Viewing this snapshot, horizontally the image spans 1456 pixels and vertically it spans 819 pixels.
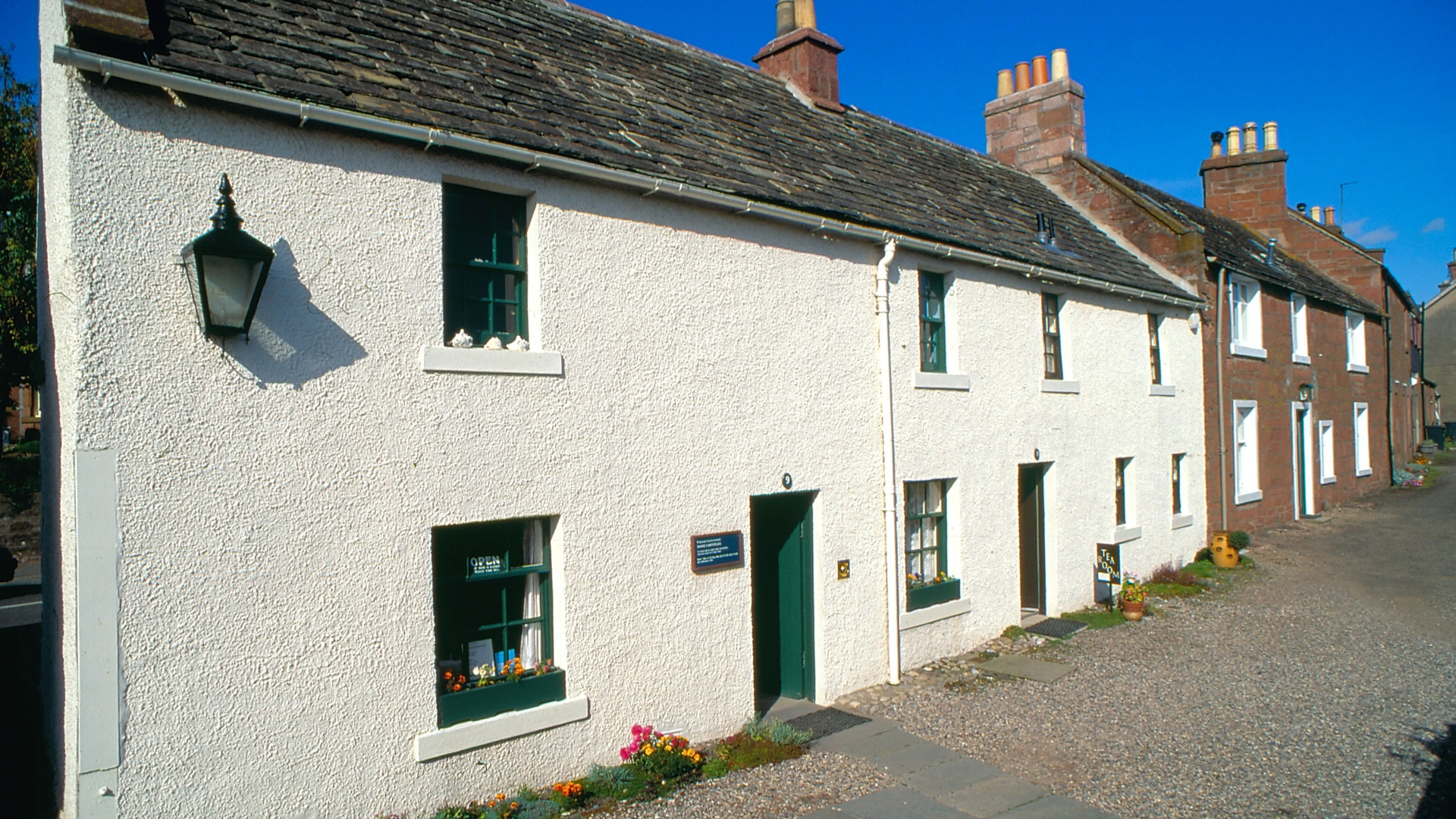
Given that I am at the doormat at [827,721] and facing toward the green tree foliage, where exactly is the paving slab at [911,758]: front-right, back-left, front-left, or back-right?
back-left

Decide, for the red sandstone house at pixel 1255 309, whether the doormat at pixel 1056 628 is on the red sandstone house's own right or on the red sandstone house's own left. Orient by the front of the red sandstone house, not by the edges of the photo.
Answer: on the red sandstone house's own right

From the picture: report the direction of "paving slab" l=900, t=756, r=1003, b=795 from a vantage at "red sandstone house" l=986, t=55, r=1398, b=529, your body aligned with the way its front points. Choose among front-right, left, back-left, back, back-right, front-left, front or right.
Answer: front-right

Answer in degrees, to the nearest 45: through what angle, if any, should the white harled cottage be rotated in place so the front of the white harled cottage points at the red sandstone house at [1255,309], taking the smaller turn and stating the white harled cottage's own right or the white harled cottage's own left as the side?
approximately 90° to the white harled cottage's own left

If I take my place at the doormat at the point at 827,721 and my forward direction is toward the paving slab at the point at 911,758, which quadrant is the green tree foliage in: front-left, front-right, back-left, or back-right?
back-right

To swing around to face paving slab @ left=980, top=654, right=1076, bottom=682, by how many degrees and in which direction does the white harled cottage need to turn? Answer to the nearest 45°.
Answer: approximately 90° to its left

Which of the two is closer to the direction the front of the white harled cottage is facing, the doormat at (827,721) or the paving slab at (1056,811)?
the paving slab

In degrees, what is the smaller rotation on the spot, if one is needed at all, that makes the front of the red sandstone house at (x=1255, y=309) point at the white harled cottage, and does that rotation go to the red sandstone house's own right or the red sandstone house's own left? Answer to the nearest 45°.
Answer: approximately 45° to the red sandstone house's own right

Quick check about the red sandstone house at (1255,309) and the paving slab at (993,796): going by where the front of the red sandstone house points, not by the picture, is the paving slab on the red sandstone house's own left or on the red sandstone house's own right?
on the red sandstone house's own right

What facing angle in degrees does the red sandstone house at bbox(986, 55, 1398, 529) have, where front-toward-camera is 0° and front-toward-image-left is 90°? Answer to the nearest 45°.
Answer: approximately 315°

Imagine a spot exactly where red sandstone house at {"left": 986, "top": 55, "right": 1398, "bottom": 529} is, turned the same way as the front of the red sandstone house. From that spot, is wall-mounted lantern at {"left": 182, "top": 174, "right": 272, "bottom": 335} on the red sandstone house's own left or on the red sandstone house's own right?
on the red sandstone house's own right

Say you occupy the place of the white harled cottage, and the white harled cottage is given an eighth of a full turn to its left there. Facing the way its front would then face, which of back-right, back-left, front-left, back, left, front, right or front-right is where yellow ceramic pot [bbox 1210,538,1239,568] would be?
front-left
